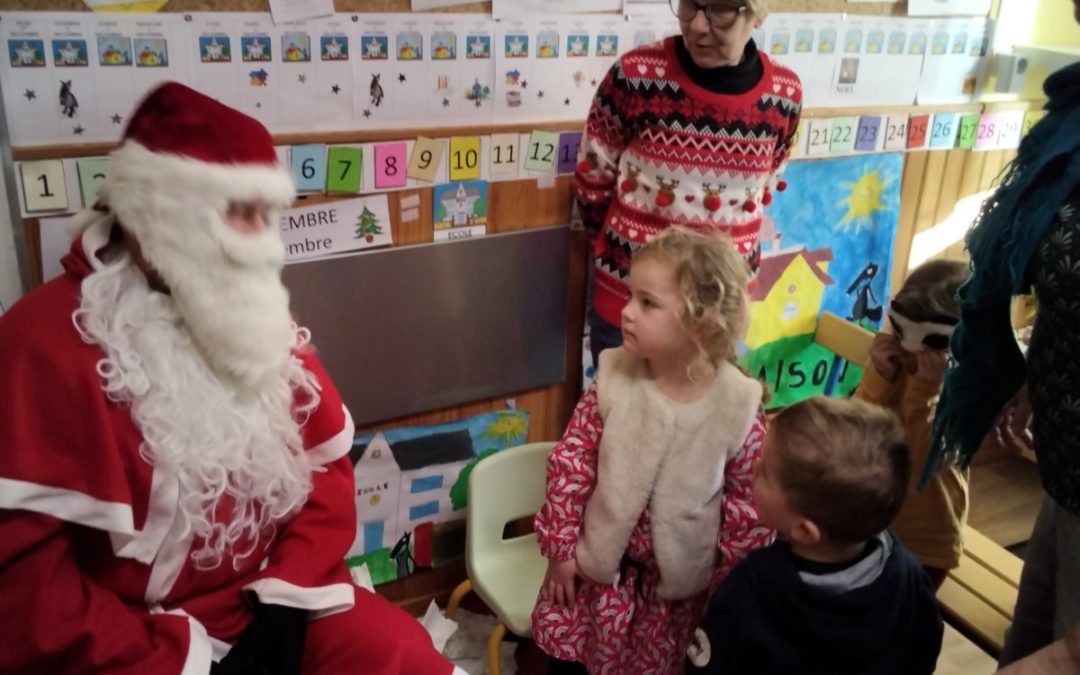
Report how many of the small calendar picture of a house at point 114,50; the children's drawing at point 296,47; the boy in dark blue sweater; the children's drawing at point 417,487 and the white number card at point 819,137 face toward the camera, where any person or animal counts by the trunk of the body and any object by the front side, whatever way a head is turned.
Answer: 4

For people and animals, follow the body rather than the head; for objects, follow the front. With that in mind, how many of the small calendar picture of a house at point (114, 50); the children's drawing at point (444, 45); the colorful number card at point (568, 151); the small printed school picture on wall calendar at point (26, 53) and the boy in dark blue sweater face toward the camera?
4

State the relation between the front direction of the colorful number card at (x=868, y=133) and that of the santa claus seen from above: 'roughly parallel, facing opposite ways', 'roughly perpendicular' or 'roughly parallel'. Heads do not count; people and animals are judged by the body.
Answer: roughly perpendicular

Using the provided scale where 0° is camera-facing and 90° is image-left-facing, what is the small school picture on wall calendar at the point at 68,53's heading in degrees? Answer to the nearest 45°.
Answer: approximately 0°

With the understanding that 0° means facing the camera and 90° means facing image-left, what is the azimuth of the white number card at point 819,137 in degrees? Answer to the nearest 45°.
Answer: approximately 0°

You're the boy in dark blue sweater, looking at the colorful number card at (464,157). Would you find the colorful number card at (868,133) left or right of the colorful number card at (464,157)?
right

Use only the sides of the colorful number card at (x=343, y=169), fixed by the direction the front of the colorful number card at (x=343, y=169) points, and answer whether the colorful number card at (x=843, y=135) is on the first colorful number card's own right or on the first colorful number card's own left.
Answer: on the first colorful number card's own left

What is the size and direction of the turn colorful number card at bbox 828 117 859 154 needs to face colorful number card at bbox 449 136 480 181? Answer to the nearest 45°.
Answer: approximately 45° to its right

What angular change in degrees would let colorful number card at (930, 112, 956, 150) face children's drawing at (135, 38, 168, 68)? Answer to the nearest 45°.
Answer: approximately 45° to its right
